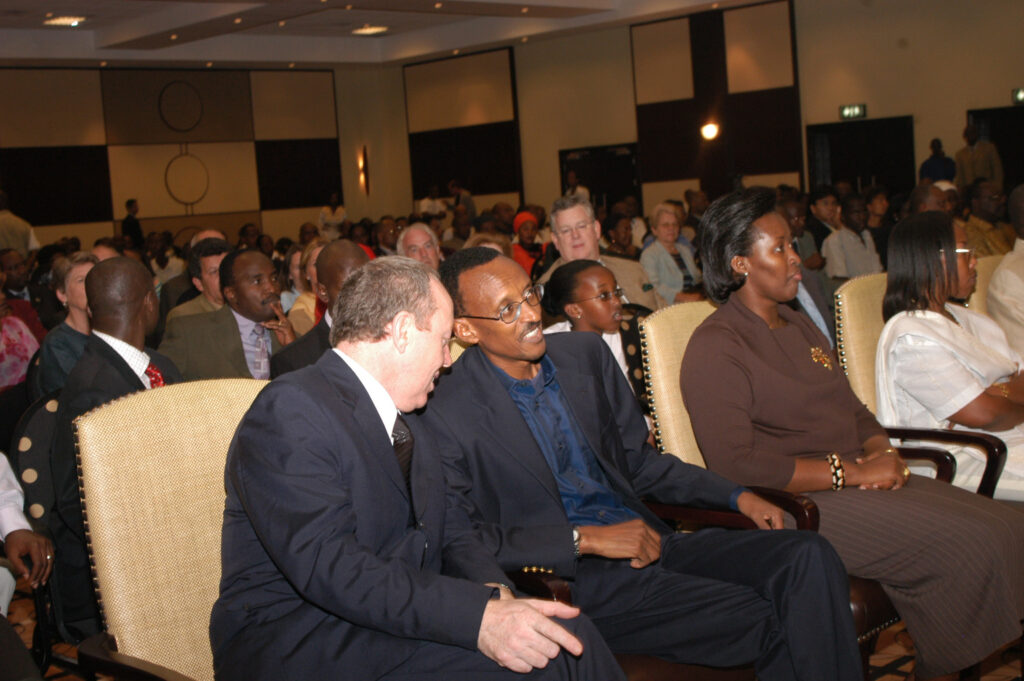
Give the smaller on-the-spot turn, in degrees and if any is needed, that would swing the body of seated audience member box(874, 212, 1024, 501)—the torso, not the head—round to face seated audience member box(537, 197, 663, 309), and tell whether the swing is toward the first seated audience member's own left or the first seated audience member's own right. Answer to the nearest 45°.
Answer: approximately 135° to the first seated audience member's own left

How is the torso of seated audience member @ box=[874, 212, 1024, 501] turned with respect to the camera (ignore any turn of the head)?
to the viewer's right

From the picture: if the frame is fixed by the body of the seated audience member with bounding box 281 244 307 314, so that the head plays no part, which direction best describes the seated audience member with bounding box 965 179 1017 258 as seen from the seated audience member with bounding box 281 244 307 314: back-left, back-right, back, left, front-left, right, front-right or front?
front-left

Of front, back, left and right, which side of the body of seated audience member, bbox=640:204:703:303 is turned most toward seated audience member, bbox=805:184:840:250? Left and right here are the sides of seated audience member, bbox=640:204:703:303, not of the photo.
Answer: left

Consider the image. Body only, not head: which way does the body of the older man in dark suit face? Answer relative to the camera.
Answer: to the viewer's right

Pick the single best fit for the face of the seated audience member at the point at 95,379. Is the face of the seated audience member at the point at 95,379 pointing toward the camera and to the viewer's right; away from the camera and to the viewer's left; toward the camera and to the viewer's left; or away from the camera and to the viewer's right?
away from the camera and to the viewer's right

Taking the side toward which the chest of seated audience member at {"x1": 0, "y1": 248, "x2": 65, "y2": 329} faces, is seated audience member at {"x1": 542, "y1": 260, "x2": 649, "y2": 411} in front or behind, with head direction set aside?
in front

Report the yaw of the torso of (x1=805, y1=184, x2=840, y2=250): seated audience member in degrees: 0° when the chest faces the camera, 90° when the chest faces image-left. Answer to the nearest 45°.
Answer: approximately 315°

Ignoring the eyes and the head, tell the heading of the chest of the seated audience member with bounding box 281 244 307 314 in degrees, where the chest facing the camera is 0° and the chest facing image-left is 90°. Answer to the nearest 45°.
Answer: approximately 315°
